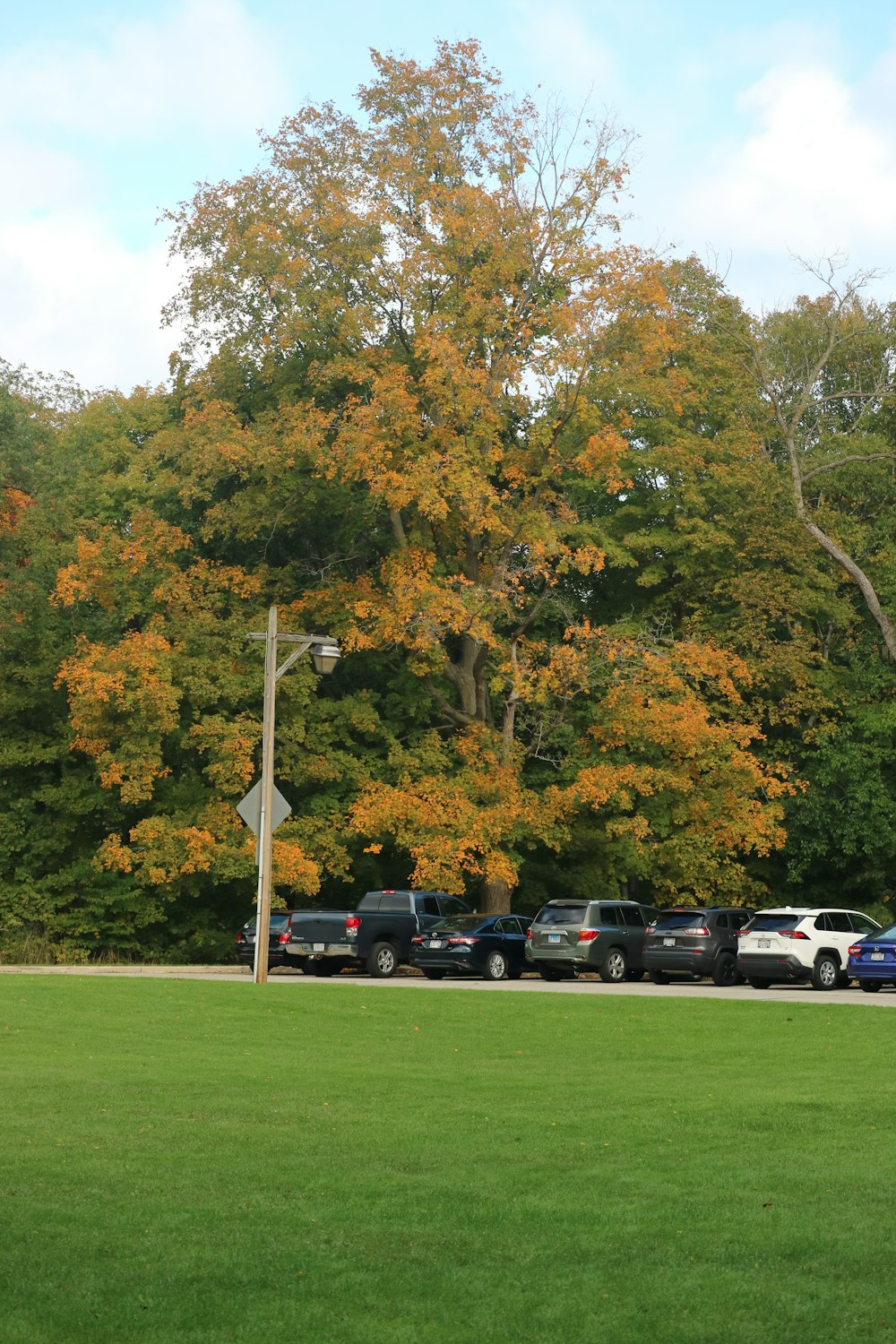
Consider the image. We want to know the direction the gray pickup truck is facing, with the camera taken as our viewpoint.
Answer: facing away from the viewer and to the right of the viewer

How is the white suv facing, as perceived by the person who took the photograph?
facing away from the viewer and to the right of the viewer

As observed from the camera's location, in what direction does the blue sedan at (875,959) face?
facing away from the viewer and to the right of the viewer

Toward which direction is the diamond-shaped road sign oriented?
away from the camera

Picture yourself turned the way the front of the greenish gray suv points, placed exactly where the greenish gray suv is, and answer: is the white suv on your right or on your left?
on your right

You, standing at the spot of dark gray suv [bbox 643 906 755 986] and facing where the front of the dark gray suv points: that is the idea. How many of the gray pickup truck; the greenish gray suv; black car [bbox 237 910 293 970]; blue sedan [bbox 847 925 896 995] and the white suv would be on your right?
2

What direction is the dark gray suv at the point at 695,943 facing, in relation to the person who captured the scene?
facing away from the viewer and to the right of the viewer
